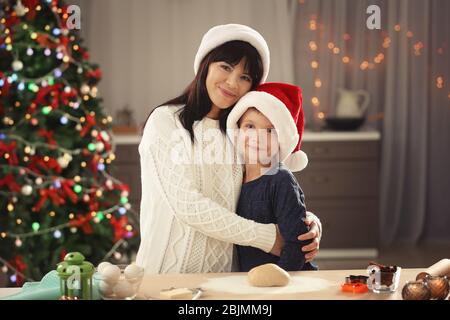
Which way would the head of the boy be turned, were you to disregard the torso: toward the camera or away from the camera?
toward the camera

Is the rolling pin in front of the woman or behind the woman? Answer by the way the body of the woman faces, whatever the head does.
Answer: in front

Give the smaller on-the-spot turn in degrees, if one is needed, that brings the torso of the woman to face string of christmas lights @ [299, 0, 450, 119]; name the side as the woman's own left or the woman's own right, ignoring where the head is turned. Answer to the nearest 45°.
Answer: approximately 135° to the woman's own left

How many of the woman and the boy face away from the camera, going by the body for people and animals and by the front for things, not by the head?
0

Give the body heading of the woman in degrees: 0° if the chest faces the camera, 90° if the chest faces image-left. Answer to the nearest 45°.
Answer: approximately 315°

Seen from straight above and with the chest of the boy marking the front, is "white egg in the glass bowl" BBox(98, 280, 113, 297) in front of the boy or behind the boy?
in front

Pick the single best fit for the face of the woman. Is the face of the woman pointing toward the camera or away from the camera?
toward the camera

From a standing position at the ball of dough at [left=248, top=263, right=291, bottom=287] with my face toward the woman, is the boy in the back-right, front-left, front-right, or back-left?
front-right

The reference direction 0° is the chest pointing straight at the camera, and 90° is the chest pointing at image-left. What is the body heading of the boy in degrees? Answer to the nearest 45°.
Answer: approximately 45°
